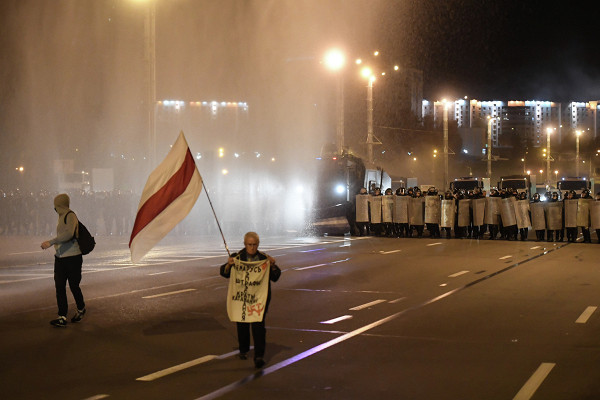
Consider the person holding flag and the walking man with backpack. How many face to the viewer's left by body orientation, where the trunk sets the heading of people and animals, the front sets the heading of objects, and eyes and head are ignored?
1

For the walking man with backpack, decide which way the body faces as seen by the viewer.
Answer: to the viewer's left

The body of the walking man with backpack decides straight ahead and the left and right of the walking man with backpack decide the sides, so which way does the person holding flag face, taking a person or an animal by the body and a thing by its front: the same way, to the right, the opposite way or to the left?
to the left

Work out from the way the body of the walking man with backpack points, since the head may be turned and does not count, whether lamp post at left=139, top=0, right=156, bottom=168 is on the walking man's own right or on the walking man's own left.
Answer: on the walking man's own right

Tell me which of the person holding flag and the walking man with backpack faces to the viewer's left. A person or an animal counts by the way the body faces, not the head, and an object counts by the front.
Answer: the walking man with backpack

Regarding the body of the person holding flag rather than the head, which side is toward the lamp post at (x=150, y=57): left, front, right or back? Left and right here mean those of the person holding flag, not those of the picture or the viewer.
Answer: back

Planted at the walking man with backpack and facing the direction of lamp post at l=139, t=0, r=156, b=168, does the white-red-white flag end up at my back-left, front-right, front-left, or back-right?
back-right

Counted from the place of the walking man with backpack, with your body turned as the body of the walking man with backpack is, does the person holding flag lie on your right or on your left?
on your left

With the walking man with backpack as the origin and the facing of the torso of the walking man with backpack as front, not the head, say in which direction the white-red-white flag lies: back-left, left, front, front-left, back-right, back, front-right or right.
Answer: back-left
